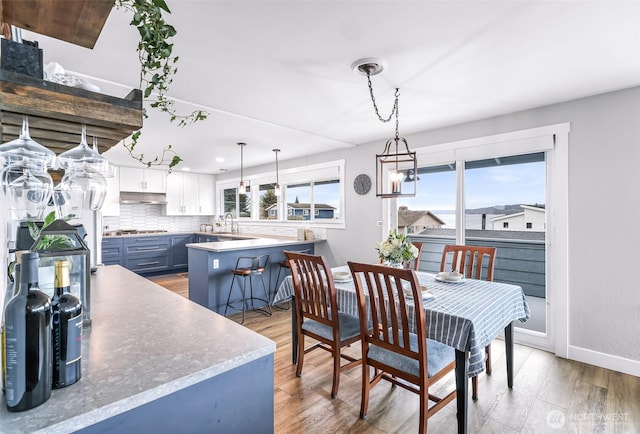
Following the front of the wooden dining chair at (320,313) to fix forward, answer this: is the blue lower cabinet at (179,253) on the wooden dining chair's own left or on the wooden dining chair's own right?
on the wooden dining chair's own left

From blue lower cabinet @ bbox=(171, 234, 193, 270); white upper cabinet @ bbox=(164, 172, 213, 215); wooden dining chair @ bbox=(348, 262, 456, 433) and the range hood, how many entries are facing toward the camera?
3

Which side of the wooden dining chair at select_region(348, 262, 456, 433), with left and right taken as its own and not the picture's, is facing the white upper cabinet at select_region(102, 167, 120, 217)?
left

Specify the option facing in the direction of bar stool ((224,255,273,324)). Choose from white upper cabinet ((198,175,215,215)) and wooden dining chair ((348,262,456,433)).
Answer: the white upper cabinet

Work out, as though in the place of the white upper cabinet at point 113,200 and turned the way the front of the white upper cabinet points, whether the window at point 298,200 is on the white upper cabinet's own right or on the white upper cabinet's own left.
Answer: on the white upper cabinet's own left

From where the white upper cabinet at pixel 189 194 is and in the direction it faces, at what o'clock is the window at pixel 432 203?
The window is roughly at 11 o'clock from the white upper cabinet.

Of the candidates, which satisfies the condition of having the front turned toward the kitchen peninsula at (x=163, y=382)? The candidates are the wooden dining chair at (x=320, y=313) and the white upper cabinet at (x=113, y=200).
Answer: the white upper cabinet

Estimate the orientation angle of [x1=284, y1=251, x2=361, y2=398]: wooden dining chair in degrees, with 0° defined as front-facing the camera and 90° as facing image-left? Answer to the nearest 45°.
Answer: approximately 225°

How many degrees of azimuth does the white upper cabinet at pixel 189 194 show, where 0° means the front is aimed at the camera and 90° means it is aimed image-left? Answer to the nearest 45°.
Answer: approximately 0°

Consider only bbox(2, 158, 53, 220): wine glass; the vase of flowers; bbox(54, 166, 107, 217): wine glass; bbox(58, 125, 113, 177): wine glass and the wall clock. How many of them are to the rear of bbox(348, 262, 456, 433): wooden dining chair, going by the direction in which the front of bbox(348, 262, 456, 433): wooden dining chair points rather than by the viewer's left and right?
3
